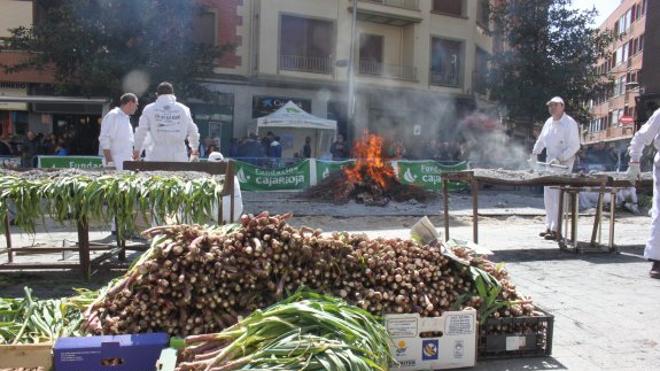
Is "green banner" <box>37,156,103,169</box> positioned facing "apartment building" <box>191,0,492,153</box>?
no

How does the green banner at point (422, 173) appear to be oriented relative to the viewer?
toward the camera

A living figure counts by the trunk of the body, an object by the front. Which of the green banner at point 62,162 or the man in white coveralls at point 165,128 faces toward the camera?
the green banner

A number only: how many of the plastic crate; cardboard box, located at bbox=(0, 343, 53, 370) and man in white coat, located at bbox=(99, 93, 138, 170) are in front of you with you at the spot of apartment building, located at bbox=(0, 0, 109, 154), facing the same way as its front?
3

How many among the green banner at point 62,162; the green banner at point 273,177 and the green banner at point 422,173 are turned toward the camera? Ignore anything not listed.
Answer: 3

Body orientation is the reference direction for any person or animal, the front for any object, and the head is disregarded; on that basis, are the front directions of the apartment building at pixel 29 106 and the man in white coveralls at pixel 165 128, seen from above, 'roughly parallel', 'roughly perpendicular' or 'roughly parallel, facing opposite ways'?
roughly parallel, facing opposite ways

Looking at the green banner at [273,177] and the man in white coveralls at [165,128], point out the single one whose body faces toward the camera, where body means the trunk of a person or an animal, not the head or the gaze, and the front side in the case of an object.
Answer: the green banner

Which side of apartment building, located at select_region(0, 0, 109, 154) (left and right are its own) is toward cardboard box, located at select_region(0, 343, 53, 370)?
front

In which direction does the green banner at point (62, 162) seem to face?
toward the camera

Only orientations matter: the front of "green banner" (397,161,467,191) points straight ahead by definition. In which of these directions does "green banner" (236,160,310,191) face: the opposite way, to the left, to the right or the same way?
the same way

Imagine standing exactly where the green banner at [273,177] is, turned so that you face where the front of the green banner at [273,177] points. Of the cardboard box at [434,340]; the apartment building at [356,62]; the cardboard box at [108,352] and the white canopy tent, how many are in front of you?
2

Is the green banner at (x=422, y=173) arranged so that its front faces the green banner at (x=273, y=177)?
no

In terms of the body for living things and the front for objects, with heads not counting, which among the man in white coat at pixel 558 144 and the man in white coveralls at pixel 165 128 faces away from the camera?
the man in white coveralls at pixel 165 128

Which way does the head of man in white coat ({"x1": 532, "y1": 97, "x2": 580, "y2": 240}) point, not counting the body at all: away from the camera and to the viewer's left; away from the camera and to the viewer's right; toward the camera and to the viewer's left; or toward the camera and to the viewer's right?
toward the camera and to the viewer's left

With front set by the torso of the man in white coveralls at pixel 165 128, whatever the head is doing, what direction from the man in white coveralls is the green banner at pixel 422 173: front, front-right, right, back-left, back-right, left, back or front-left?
front-right

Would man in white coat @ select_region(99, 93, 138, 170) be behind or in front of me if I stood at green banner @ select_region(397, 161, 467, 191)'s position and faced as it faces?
in front

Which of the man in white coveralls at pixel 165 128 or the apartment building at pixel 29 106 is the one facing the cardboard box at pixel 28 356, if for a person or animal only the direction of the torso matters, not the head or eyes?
the apartment building

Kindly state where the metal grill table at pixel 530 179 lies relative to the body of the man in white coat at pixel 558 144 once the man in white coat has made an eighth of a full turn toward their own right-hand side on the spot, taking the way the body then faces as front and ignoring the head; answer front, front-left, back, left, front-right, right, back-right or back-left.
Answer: left

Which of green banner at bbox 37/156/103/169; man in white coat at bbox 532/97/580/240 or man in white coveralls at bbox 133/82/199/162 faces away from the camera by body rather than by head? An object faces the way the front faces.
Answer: man in white coveralls at bbox 133/82/199/162

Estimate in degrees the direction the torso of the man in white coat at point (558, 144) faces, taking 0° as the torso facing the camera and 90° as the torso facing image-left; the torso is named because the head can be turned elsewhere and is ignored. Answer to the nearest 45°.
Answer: approximately 45°

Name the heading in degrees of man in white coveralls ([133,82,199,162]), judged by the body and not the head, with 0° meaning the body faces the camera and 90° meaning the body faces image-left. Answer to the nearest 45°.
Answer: approximately 180°
